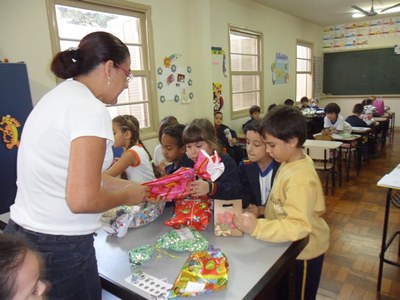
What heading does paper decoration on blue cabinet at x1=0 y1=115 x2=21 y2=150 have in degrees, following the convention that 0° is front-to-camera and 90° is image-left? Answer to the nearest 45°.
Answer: approximately 0°

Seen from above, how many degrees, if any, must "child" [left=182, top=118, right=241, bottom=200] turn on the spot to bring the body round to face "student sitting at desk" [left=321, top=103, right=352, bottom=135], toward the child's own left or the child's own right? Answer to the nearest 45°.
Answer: approximately 180°

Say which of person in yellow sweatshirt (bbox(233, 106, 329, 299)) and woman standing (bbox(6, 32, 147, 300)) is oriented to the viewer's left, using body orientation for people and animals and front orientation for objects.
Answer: the person in yellow sweatshirt

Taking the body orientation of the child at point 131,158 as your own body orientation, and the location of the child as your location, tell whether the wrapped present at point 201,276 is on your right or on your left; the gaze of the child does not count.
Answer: on your left

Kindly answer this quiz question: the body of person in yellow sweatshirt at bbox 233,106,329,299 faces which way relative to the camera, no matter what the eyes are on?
to the viewer's left

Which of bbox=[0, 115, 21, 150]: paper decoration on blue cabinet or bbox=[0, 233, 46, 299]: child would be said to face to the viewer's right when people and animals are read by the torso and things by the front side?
the child

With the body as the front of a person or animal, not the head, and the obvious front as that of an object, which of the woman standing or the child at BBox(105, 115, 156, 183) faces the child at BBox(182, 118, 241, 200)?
the woman standing

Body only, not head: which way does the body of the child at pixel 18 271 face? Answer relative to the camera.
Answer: to the viewer's right

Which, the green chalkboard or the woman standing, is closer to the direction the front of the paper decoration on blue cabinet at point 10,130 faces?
the woman standing
